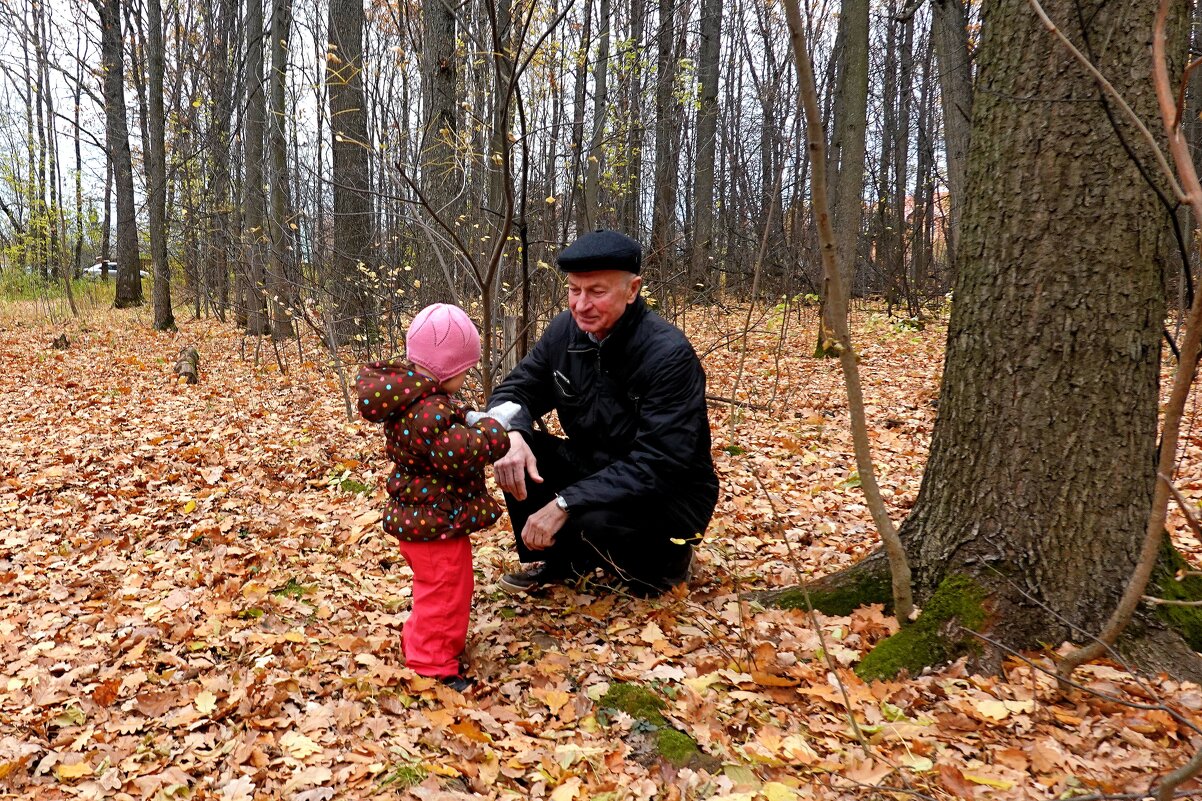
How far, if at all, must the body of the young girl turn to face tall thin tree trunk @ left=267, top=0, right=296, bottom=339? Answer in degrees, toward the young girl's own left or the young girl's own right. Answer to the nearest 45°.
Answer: approximately 90° to the young girl's own left

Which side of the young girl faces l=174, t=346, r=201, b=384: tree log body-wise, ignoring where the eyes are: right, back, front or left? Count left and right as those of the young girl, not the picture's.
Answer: left

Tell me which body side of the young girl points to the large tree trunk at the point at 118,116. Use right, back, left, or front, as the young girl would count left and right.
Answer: left

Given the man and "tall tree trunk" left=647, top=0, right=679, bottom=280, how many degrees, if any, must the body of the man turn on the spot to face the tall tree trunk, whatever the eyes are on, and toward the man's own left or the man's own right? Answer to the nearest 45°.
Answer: approximately 135° to the man's own right

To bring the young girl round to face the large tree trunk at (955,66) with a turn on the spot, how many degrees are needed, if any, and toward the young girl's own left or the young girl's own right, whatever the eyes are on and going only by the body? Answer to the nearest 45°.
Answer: approximately 45° to the young girl's own left

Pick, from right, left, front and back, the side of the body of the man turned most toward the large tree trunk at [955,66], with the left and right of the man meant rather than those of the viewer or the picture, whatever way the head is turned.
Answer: back

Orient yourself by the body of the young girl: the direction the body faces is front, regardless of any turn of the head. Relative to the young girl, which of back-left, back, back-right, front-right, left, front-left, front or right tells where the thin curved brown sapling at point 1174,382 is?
front-right

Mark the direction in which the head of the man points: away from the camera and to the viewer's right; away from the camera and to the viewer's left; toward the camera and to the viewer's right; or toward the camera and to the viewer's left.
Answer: toward the camera and to the viewer's left

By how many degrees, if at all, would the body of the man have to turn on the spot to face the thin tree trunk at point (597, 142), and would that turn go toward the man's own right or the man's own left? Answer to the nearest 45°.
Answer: approximately 135° to the man's own right

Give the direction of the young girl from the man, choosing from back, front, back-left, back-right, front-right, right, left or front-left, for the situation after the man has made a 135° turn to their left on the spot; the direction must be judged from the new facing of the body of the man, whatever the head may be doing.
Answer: back-right

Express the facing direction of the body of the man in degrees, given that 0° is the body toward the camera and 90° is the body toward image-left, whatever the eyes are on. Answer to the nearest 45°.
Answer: approximately 45°

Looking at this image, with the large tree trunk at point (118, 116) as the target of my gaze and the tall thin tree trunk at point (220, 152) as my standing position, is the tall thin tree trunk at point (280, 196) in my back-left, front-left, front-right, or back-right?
back-left

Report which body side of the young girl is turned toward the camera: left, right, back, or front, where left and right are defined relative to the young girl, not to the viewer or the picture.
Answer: right
